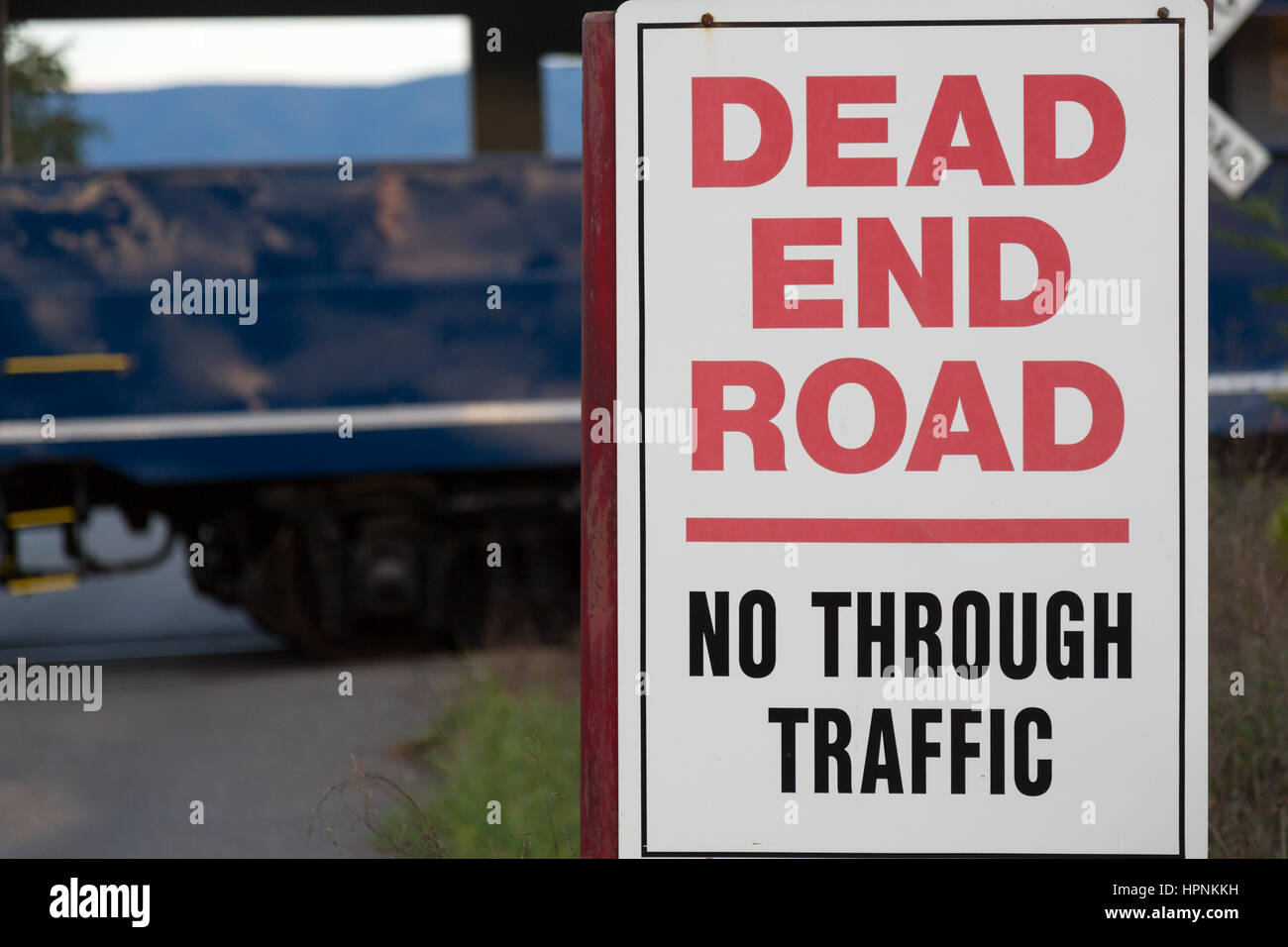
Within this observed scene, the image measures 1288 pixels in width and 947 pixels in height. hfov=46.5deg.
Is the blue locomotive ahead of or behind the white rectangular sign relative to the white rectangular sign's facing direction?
behind

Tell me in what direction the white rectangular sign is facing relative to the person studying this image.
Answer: facing the viewer
